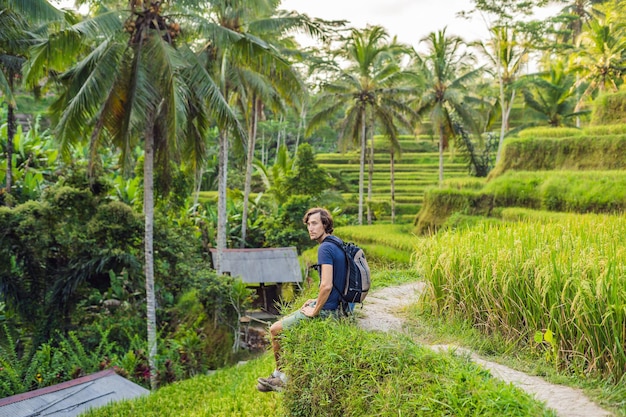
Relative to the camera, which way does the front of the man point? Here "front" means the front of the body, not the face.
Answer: to the viewer's left

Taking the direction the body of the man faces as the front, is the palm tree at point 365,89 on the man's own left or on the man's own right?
on the man's own right

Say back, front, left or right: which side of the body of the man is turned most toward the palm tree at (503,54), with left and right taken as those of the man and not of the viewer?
right

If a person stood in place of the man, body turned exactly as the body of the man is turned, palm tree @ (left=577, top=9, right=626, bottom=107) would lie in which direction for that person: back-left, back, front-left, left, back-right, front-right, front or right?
back-right

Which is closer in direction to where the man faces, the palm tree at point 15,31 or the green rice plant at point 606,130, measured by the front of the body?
the palm tree

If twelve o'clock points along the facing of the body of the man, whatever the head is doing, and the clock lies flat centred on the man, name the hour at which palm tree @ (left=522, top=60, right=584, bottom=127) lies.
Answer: The palm tree is roughly at 4 o'clock from the man.

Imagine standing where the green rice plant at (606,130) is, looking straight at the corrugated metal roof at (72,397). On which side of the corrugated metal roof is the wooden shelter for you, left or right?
right
